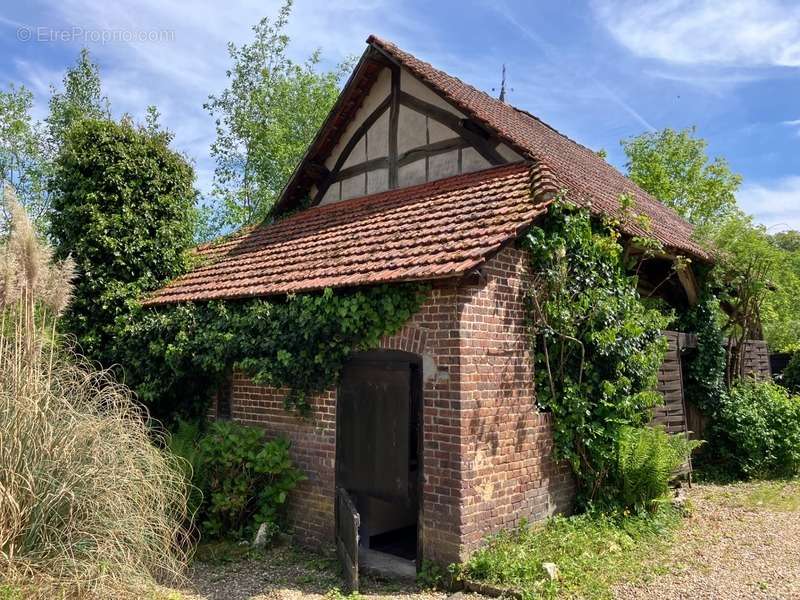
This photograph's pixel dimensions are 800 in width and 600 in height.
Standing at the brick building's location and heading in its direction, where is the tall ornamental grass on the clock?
The tall ornamental grass is roughly at 12 o'clock from the brick building.

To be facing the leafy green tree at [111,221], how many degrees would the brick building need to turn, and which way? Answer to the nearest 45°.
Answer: approximately 90° to its right

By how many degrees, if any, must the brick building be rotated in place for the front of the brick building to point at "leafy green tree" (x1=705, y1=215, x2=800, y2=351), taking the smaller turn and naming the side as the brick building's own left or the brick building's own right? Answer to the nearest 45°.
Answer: approximately 180°

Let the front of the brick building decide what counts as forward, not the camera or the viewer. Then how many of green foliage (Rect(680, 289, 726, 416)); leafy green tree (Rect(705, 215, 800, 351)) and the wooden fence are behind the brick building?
3

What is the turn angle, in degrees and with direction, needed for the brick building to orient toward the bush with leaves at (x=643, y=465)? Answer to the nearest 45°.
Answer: approximately 135° to its left

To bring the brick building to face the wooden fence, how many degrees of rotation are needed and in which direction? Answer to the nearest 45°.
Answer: approximately 180°

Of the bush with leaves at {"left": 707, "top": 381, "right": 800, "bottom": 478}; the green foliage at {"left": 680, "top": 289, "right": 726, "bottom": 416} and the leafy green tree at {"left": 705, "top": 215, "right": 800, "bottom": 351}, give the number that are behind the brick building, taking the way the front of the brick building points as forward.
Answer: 3

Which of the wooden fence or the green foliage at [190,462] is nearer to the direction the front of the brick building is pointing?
the green foliage

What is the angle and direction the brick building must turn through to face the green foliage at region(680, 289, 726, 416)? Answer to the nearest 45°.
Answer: approximately 180°

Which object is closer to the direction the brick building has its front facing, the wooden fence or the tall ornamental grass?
the tall ornamental grass

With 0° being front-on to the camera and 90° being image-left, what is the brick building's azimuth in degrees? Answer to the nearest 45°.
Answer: approximately 45°
